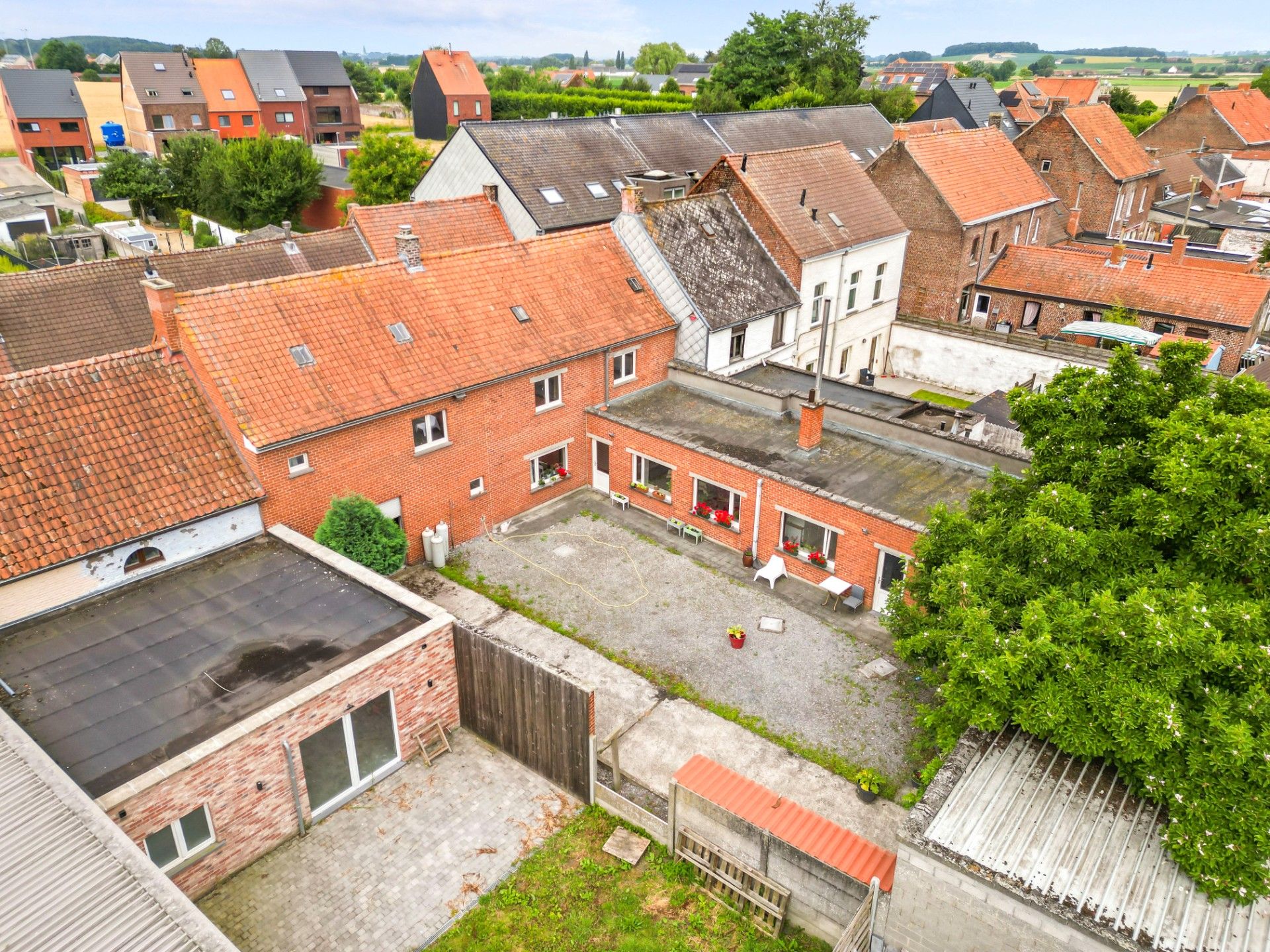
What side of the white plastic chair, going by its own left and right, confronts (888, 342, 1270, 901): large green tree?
left

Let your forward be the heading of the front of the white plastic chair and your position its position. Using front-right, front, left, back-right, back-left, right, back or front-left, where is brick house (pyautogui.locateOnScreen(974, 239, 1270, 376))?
back

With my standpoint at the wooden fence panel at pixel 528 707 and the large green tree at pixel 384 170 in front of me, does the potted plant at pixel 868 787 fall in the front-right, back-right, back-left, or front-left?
back-right

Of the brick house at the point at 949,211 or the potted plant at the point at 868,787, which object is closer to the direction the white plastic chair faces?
the potted plant

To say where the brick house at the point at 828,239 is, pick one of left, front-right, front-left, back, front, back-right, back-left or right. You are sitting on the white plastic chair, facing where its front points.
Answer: back-right

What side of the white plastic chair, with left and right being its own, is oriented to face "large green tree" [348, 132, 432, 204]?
right

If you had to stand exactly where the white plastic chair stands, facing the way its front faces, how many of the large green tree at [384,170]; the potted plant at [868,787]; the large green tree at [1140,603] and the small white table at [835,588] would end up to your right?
1

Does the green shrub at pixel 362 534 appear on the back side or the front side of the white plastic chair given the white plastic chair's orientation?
on the front side

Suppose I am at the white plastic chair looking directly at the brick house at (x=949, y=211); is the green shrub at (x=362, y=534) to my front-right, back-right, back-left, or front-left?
back-left

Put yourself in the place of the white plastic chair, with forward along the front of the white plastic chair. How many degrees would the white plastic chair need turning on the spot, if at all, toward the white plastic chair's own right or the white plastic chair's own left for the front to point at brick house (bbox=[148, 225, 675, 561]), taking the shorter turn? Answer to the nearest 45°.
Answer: approximately 45° to the white plastic chair's own right

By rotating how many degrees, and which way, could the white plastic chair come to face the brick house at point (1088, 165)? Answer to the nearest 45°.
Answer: approximately 180°

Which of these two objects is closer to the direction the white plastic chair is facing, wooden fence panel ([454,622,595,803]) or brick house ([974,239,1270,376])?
the wooden fence panel

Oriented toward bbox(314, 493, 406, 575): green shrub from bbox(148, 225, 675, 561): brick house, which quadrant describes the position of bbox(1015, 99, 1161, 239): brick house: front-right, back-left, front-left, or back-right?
back-left

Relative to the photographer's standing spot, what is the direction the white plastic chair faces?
facing the viewer and to the left of the viewer

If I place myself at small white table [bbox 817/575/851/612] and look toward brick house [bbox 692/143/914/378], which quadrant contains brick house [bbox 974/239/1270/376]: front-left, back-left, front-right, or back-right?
front-right

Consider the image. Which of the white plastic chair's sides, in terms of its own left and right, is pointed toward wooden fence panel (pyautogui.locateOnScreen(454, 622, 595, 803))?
front
